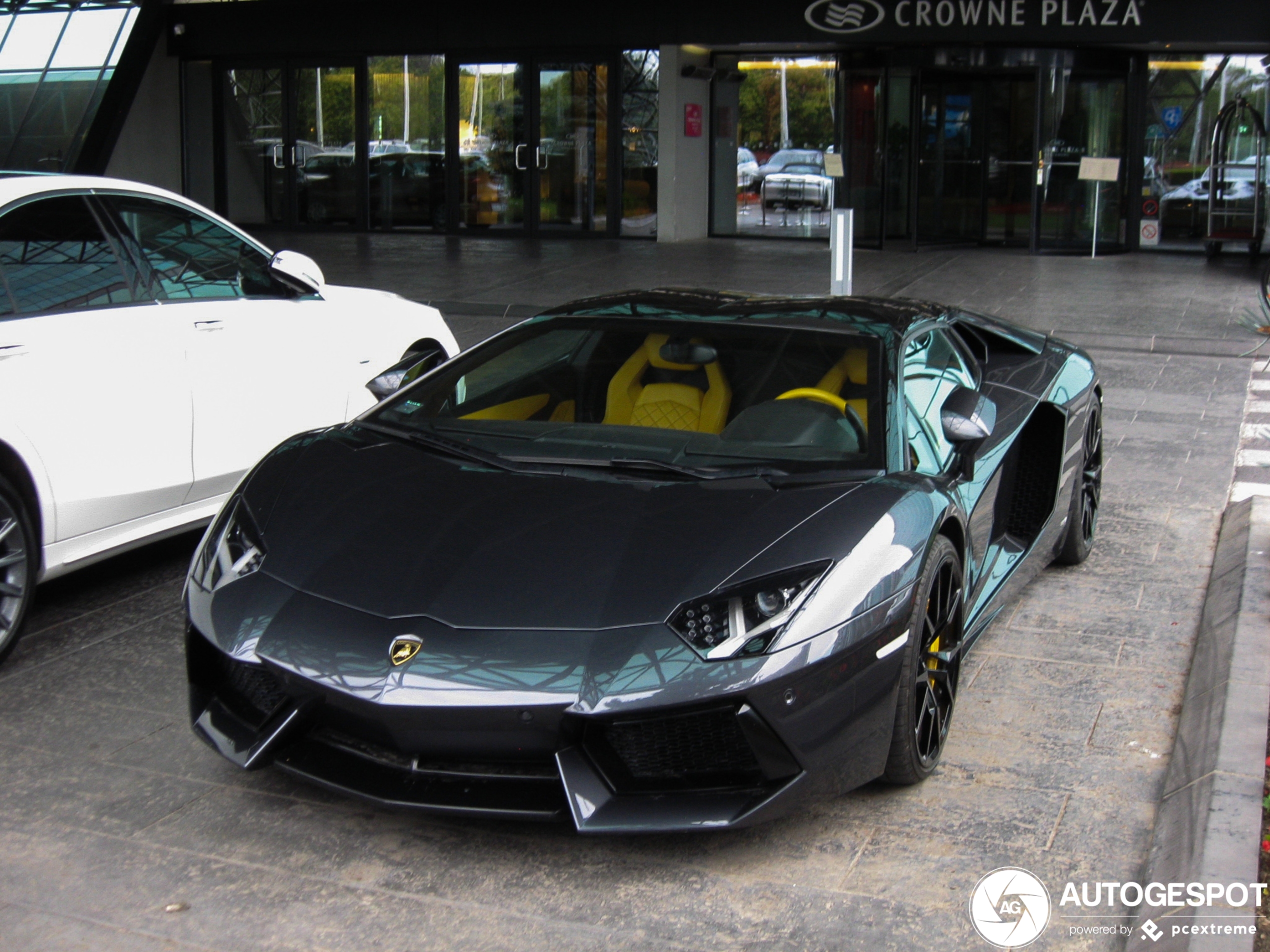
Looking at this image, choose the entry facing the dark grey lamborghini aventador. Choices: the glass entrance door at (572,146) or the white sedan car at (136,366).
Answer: the glass entrance door

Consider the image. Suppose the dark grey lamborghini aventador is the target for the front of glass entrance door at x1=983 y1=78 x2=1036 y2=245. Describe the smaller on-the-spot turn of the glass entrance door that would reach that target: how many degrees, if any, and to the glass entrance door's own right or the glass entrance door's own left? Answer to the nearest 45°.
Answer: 0° — it already faces it

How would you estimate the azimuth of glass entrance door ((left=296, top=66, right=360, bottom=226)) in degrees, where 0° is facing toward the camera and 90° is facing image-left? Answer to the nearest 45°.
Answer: approximately 0°

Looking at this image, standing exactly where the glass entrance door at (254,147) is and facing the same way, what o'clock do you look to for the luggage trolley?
The luggage trolley is roughly at 10 o'clock from the glass entrance door.

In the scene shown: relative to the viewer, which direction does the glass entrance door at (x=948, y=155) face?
toward the camera

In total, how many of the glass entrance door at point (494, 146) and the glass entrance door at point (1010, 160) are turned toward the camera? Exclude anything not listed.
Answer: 2

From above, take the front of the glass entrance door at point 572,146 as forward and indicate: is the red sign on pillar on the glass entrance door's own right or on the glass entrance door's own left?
on the glass entrance door's own left

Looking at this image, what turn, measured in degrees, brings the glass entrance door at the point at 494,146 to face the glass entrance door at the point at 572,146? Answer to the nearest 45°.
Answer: approximately 45° to its left

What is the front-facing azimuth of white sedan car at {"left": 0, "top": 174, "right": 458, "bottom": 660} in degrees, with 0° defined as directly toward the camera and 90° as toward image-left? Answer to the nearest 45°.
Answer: approximately 225°

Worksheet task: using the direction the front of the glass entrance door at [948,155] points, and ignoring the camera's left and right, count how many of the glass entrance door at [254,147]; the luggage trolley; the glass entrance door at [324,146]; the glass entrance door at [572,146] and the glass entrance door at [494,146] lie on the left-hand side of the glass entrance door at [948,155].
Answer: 1

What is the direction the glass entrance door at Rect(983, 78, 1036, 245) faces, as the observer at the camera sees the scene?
facing the viewer

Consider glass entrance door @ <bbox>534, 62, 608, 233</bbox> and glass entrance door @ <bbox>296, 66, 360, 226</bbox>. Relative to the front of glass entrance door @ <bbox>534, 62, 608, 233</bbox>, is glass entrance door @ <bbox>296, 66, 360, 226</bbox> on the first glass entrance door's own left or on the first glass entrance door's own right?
on the first glass entrance door's own right

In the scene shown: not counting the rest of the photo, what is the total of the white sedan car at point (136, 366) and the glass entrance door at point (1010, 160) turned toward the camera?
1

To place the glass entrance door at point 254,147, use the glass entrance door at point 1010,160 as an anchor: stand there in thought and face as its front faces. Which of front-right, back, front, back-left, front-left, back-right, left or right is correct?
right

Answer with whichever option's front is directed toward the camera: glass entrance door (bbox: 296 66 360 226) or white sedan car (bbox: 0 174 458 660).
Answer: the glass entrance door

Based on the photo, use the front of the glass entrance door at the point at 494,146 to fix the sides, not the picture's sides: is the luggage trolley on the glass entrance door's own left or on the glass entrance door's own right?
on the glass entrance door's own left
